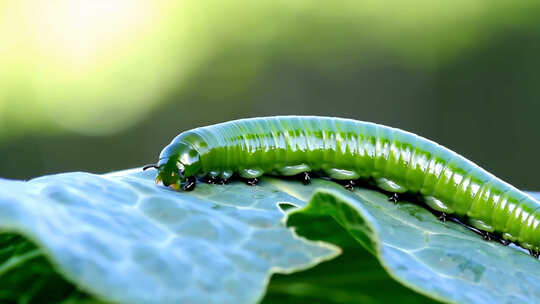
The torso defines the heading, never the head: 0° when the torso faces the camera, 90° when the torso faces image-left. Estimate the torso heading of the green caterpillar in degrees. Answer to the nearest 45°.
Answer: approximately 90°
